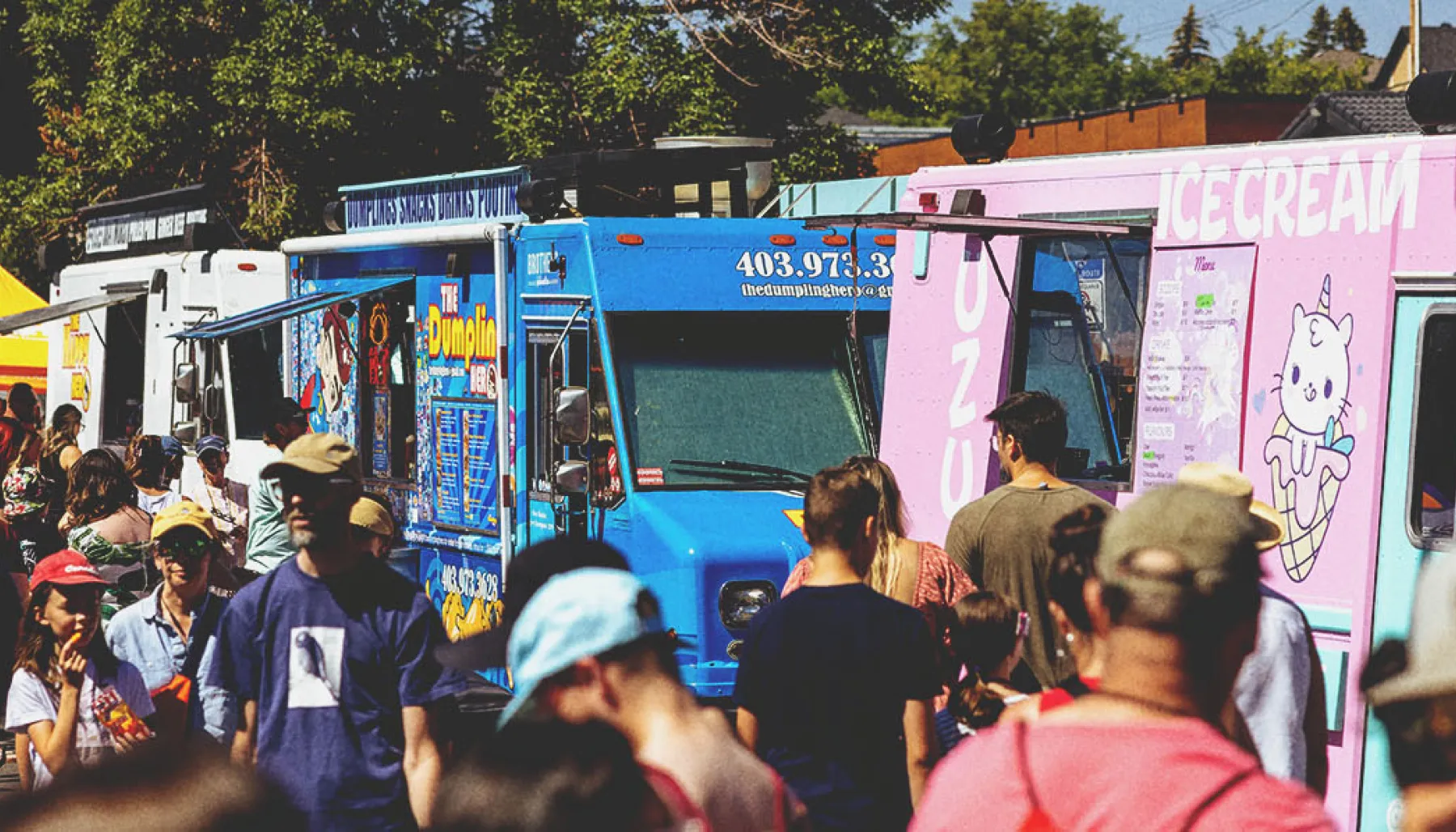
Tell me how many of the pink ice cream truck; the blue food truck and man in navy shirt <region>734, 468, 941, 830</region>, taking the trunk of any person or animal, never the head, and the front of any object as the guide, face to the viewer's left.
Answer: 0

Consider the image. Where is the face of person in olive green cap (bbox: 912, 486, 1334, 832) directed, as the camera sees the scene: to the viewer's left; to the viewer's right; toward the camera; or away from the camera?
away from the camera

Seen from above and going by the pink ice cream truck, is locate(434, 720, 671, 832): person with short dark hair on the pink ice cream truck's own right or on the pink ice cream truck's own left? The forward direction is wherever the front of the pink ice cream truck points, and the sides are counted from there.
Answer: on the pink ice cream truck's own right

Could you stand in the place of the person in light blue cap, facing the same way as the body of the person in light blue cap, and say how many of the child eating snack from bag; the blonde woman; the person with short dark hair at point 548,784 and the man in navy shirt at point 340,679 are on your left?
1

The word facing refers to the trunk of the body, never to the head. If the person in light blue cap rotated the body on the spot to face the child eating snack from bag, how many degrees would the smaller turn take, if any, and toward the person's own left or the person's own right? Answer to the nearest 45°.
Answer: approximately 45° to the person's own right

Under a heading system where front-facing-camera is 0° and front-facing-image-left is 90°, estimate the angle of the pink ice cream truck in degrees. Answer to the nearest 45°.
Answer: approximately 315°

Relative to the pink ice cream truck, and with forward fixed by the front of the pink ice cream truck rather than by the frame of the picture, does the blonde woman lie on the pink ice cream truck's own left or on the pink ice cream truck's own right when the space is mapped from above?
on the pink ice cream truck's own right

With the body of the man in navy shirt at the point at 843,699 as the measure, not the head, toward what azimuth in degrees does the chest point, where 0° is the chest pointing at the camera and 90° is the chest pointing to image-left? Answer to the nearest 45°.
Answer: approximately 180°

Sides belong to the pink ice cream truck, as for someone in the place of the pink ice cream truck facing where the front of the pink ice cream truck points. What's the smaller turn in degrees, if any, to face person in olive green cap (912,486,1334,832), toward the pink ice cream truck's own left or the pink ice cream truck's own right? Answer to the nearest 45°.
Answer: approximately 45° to the pink ice cream truck's own right

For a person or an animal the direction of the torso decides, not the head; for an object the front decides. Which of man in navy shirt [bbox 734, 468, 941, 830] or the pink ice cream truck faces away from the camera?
the man in navy shirt

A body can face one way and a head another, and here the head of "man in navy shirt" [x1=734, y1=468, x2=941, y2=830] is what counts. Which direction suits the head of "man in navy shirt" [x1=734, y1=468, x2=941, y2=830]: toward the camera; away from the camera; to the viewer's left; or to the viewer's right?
away from the camera

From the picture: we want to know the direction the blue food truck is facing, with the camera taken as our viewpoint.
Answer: facing the viewer and to the right of the viewer
